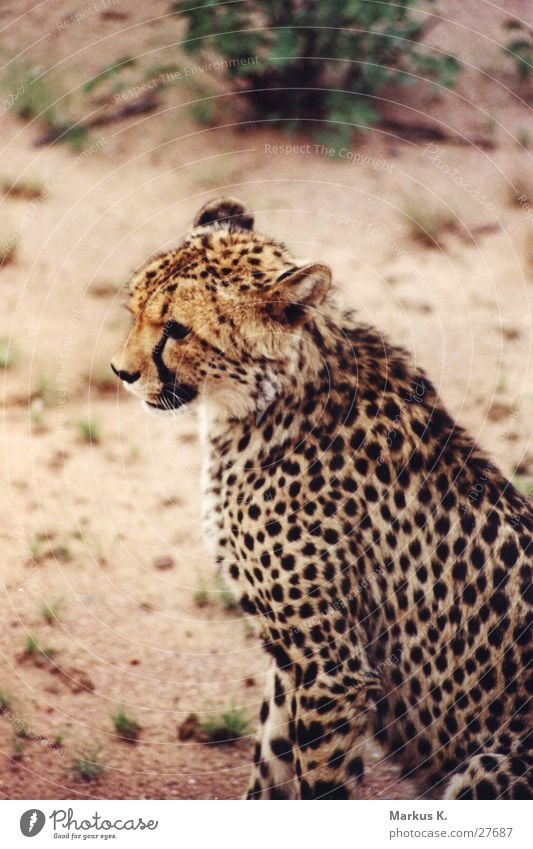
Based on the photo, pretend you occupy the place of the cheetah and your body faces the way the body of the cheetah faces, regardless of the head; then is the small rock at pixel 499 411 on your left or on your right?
on your right

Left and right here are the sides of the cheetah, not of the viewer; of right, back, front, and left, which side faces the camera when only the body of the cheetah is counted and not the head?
left

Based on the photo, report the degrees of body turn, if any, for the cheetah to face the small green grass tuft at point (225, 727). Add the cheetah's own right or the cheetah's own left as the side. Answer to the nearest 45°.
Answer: approximately 45° to the cheetah's own right

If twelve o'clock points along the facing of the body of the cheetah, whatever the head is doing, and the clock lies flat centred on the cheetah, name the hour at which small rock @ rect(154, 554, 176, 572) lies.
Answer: The small rock is roughly at 2 o'clock from the cheetah.
